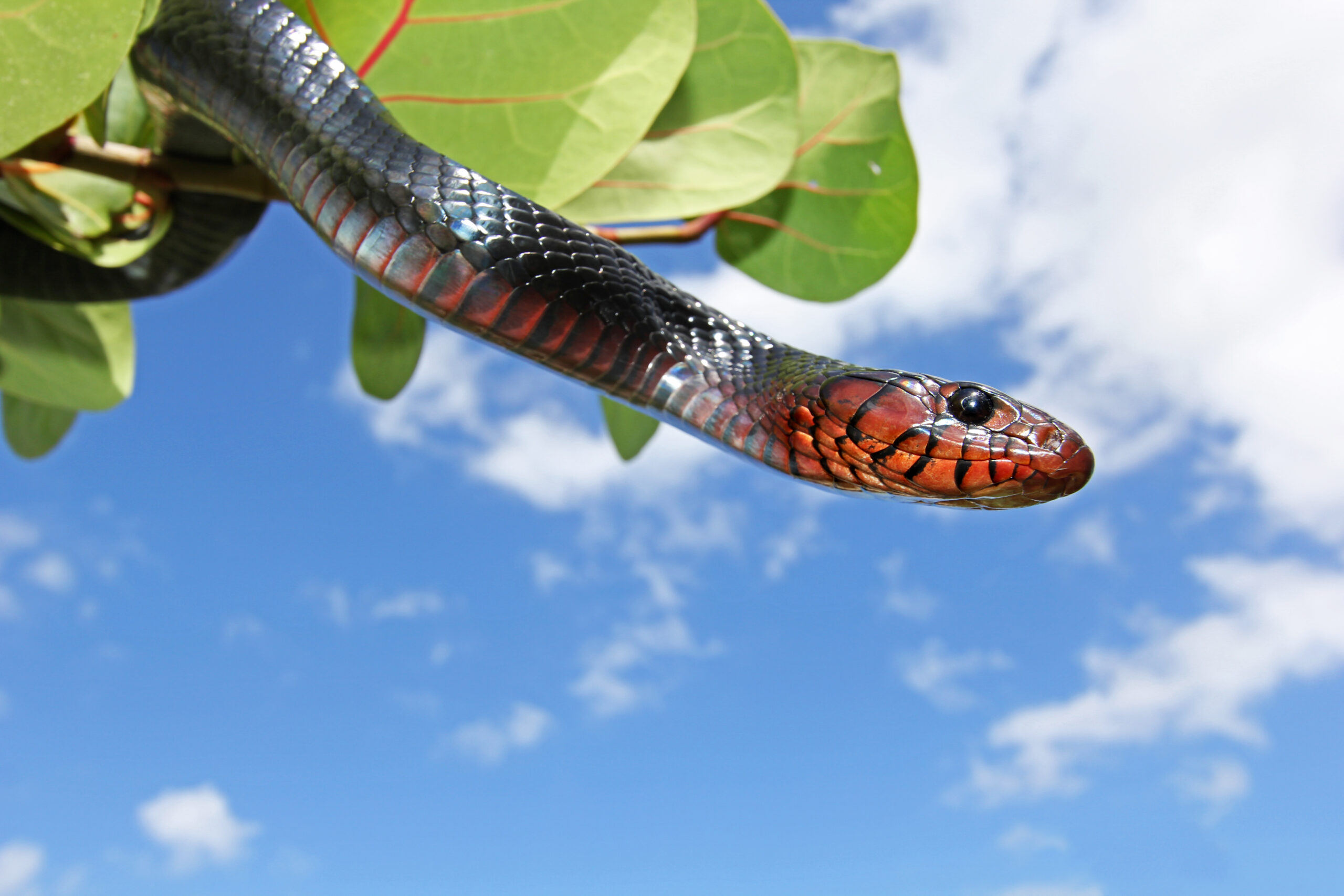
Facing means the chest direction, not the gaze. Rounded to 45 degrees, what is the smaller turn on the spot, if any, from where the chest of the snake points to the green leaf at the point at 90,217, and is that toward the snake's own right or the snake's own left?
approximately 135° to the snake's own left

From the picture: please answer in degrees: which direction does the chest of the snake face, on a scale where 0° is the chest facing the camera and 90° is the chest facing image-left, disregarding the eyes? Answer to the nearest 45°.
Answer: approximately 270°
